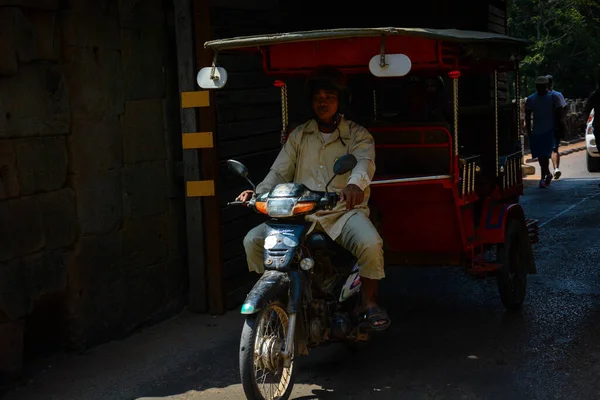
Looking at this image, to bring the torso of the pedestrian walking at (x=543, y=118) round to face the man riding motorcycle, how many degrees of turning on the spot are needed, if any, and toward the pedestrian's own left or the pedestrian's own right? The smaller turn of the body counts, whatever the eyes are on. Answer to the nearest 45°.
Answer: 0° — they already face them

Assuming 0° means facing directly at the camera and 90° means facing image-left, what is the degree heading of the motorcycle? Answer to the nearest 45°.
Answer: approximately 45°

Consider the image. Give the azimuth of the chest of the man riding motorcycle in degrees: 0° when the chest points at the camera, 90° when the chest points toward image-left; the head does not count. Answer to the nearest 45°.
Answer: approximately 45°

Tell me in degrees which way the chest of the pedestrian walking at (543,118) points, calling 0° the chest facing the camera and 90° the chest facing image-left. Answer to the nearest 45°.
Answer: approximately 0°

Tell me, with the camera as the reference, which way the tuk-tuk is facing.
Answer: facing the viewer and to the left of the viewer

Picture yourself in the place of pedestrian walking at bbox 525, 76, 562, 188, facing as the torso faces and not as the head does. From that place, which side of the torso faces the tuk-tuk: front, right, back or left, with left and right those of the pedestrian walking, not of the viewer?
front

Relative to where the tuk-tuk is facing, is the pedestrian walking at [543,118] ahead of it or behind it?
behind

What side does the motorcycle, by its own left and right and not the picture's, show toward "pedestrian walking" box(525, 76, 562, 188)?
back

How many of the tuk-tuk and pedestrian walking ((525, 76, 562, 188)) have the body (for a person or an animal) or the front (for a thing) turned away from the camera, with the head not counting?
0
